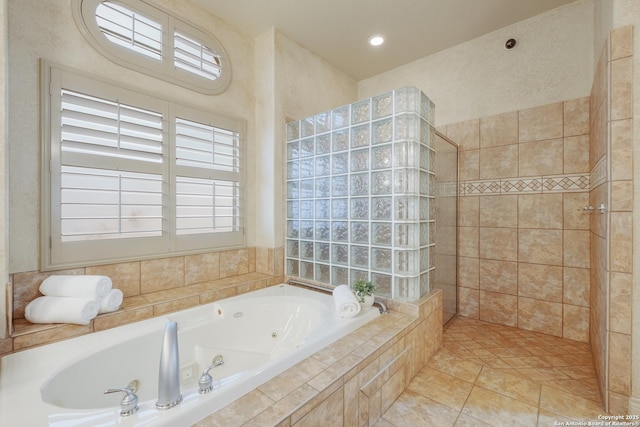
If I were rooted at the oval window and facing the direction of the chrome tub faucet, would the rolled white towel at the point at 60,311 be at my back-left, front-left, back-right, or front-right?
front-right

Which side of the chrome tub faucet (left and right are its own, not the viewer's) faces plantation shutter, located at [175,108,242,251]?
front

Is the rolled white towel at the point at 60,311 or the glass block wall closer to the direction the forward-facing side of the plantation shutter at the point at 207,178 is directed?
the glass block wall

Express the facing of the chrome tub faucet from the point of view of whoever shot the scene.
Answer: facing away from the viewer

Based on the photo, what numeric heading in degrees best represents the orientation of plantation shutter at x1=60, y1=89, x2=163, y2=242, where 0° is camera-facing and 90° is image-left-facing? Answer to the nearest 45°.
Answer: approximately 315°

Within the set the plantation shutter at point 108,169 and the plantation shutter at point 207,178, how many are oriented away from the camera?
0

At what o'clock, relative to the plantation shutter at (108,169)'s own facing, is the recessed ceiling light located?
The recessed ceiling light is roughly at 11 o'clock from the plantation shutter.

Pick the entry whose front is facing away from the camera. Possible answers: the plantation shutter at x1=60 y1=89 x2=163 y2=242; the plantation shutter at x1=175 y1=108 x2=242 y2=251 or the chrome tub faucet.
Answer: the chrome tub faucet

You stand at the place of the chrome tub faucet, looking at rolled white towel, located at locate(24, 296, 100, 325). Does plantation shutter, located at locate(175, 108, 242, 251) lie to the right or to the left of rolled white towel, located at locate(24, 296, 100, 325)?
right

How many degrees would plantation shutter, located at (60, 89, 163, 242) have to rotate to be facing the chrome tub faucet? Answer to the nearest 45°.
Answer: approximately 45° to its right

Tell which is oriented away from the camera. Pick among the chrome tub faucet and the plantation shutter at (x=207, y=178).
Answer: the chrome tub faucet
